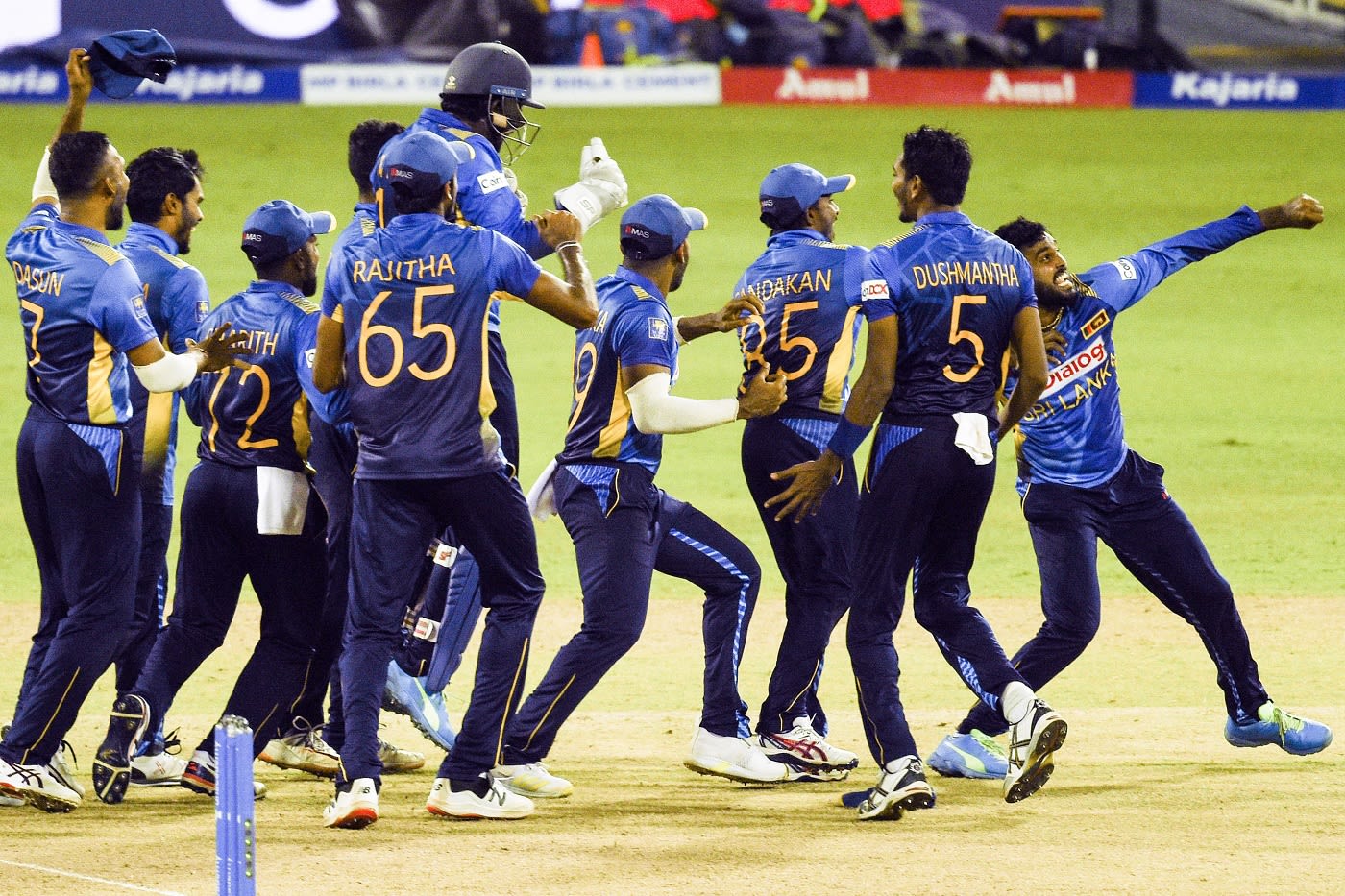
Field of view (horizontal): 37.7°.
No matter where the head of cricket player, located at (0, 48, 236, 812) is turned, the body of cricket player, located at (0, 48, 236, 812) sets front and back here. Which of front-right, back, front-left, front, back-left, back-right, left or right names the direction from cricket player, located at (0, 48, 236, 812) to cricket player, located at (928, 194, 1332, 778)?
front-right

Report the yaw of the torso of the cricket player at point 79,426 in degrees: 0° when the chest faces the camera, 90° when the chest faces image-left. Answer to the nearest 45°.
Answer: approximately 225°

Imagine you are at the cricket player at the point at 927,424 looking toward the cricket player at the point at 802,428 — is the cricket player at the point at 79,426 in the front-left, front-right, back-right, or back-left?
front-left

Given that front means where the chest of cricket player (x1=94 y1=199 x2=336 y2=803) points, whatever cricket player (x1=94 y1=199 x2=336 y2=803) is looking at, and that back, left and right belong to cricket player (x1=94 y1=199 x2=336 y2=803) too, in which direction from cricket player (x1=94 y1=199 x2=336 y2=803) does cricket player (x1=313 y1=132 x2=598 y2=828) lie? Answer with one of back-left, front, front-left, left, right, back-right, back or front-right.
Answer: right

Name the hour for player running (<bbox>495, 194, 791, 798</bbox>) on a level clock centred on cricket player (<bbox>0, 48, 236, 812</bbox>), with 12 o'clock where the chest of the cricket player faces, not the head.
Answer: The player running is roughly at 2 o'clock from the cricket player.

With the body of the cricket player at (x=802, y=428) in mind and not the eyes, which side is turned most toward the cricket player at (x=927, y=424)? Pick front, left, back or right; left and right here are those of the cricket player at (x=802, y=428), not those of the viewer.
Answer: right

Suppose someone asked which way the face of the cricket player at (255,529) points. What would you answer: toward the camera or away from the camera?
away from the camera

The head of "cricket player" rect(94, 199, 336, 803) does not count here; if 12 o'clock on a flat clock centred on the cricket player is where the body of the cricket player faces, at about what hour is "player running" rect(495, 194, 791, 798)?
The player running is roughly at 2 o'clock from the cricket player.

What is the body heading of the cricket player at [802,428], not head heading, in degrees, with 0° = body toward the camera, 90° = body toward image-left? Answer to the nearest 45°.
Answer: approximately 225°

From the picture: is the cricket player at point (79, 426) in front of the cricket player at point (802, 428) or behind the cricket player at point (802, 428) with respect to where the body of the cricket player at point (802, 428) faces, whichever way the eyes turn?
behind

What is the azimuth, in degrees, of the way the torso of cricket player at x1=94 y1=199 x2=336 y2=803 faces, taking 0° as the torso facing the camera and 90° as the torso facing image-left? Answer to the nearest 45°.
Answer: approximately 225°

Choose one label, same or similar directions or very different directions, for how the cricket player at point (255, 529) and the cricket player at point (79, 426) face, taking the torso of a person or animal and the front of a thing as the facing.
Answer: same or similar directions

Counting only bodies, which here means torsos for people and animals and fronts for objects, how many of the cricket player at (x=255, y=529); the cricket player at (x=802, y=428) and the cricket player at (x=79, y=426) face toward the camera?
0
